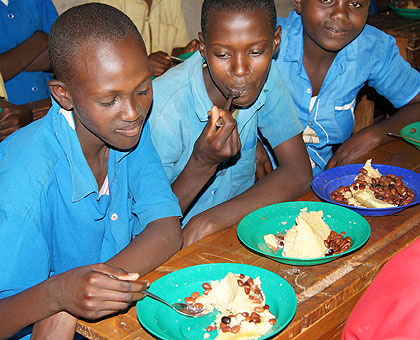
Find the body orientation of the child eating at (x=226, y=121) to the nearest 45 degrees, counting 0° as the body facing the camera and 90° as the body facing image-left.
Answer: approximately 0°

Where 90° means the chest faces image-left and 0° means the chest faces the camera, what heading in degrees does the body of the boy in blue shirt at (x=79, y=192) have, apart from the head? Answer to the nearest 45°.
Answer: approximately 315°

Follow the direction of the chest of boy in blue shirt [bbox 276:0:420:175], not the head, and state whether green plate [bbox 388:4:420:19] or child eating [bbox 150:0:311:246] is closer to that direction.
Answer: the child eating

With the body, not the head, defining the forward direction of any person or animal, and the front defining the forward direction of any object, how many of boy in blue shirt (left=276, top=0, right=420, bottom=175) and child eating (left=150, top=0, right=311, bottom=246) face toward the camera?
2

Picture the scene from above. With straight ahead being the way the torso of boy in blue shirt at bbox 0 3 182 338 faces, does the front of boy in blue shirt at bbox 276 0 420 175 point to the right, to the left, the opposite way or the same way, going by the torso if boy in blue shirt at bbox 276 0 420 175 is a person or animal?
to the right

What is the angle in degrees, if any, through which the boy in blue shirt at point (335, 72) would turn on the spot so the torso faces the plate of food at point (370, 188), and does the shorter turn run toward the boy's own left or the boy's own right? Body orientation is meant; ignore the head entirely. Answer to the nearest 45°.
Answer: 0° — they already face it
